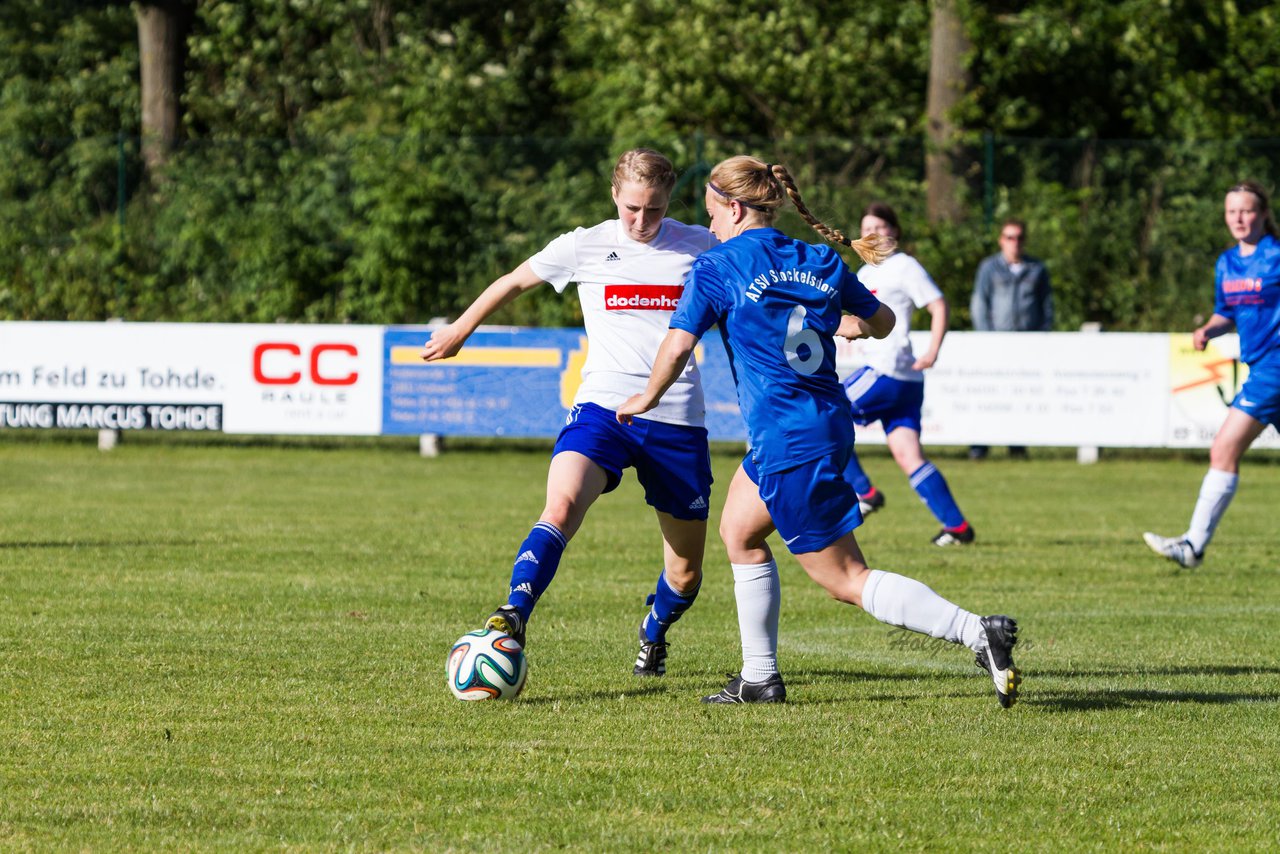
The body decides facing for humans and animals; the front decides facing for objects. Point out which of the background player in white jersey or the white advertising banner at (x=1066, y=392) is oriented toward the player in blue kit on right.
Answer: the white advertising banner

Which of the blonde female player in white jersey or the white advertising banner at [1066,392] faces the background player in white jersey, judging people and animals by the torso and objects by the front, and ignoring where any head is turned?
the white advertising banner

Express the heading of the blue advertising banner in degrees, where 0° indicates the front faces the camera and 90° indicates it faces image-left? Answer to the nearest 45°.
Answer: approximately 0°

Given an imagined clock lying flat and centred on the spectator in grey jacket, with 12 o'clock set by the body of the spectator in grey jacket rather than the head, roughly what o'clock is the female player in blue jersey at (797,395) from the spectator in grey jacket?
The female player in blue jersey is roughly at 12 o'clock from the spectator in grey jacket.

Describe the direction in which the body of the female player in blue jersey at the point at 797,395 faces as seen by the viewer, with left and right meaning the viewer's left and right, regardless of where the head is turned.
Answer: facing away from the viewer and to the left of the viewer

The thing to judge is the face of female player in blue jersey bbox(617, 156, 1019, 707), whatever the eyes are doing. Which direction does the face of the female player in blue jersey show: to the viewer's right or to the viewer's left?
to the viewer's left
